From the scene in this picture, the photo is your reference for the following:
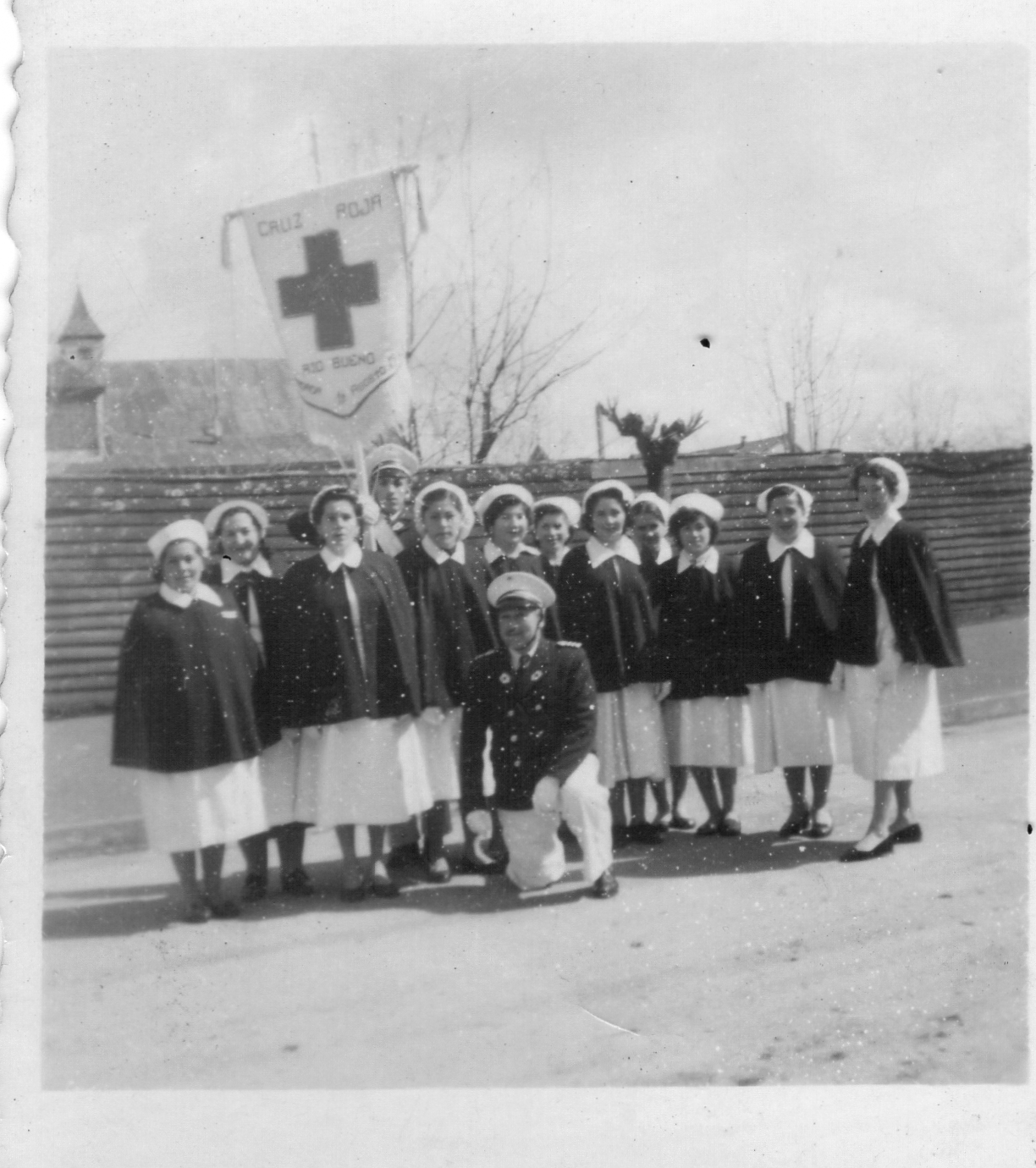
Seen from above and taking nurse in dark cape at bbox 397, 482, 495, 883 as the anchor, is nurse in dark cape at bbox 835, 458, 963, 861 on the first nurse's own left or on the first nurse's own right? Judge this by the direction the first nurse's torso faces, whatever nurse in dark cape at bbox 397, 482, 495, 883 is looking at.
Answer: on the first nurse's own left

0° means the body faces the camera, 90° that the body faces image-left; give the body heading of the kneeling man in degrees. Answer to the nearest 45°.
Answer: approximately 0°

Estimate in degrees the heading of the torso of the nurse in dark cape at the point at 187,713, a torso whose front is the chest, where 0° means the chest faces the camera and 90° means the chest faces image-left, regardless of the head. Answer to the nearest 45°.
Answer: approximately 0°
